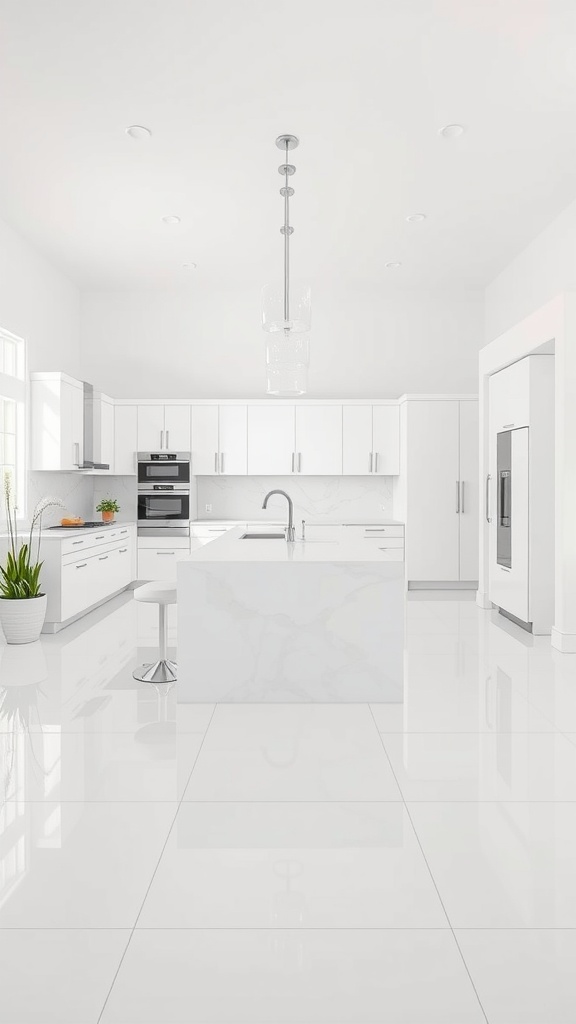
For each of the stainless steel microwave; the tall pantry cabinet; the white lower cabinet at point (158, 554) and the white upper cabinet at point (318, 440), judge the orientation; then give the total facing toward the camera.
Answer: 4

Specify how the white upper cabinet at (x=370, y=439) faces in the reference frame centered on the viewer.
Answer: facing the viewer

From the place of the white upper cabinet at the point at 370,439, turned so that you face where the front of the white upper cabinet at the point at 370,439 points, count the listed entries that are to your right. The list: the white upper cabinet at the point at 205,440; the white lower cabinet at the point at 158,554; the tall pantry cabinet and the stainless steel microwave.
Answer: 3

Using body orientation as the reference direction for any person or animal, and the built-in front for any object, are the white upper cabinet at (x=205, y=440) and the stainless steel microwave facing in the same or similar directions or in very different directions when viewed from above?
same or similar directions

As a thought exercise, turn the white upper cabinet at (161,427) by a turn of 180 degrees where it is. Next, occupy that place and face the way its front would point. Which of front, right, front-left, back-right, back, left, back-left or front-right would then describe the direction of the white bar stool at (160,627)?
back

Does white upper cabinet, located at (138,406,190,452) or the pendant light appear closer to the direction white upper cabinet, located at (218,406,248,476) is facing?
the pendant light

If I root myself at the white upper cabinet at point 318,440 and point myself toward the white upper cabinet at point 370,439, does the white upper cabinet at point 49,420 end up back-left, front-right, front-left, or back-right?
back-right

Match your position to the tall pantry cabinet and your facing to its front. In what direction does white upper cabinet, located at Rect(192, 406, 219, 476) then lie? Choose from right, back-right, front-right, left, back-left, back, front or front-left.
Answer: right

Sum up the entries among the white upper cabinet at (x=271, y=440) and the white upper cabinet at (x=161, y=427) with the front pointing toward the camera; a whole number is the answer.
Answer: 2

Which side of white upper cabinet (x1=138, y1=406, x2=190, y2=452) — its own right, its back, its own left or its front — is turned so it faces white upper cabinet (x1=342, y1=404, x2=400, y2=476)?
left

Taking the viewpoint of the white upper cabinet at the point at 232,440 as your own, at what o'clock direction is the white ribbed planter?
The white ribbed planter is roughly at 1 o'clock from the white upper cabinet.

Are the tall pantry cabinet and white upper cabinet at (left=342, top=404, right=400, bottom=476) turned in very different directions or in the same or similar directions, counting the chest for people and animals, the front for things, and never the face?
same or similar directions

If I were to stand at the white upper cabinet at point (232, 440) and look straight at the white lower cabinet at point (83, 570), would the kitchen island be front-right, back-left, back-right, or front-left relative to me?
front-left

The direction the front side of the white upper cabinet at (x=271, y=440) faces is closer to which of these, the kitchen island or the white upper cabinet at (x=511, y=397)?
the kitchen island

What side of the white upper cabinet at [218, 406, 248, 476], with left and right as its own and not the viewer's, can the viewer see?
front

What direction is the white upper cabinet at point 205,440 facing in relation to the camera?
toward the camera
